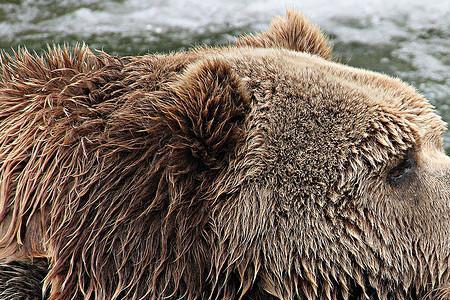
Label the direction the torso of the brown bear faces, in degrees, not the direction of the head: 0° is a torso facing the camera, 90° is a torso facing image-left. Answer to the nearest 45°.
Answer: approximately 270°
